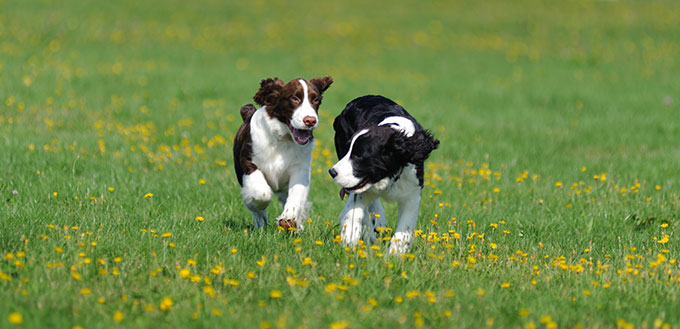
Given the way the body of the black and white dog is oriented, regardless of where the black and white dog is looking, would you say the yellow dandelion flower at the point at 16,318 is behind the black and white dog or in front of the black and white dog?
in front

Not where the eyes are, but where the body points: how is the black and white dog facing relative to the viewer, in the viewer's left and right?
facing the viewer

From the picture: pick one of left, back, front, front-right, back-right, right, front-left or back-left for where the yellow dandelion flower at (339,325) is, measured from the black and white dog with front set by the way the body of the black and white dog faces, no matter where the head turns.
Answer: front

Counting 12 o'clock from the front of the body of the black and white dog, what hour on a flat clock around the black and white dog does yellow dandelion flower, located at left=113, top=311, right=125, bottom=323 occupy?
The yellow dandelion flower is roughly at 1 o'clock from the black and white dog.

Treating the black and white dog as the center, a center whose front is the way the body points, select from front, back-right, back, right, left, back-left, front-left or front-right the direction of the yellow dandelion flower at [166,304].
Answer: front-right

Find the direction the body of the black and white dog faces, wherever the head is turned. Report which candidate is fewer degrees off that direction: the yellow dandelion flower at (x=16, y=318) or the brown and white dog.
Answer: the yellow dandelion flower

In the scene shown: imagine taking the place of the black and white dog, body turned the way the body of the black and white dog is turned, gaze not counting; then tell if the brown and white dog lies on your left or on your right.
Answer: on your right
